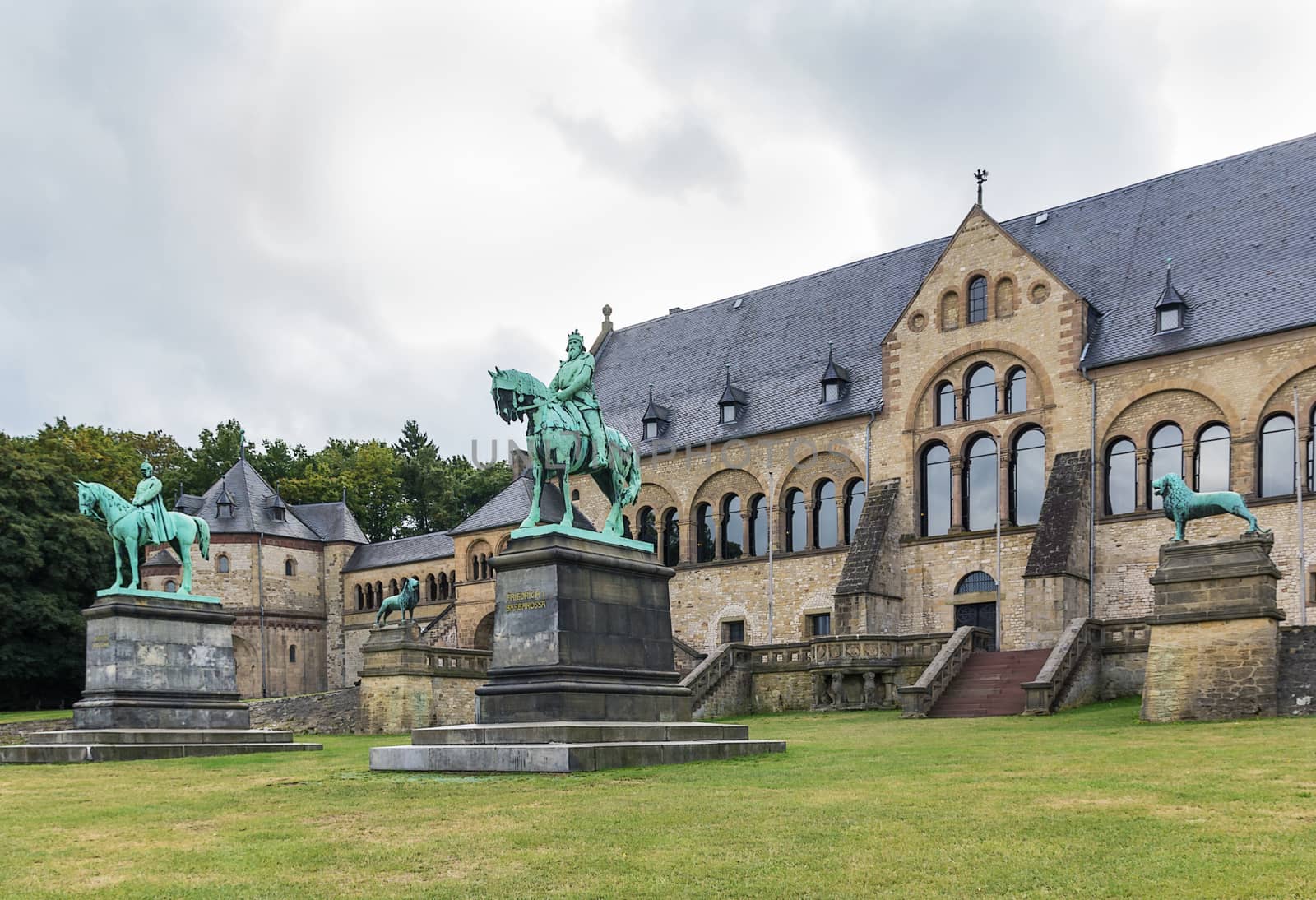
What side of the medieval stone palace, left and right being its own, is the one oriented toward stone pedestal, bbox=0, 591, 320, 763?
front

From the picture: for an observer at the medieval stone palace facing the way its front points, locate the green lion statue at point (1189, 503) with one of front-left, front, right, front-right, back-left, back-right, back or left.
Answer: front-left

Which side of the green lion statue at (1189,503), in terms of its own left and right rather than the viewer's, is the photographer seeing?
left

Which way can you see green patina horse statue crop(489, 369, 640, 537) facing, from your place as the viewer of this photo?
facing the viewer and to the left of the viewer

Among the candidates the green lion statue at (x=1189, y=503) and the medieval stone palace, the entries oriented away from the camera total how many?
0
